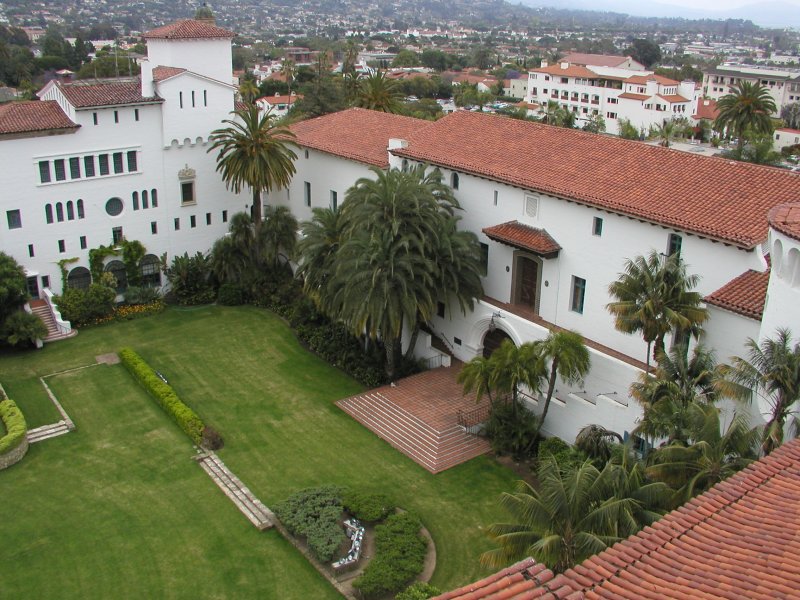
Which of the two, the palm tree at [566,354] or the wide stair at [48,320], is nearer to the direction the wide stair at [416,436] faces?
the wide stair

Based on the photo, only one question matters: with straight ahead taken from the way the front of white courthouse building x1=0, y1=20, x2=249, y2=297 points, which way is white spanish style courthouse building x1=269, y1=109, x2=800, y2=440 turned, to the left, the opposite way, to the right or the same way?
to the right

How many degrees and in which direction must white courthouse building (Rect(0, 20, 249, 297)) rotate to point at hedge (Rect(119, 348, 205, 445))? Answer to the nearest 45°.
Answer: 0° — it already faces it

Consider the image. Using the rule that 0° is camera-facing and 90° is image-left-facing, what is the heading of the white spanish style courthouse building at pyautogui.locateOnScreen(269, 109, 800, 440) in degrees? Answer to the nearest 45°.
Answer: approximately 45°

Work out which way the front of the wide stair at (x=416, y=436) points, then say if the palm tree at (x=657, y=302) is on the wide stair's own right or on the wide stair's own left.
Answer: on the wide stair's own left

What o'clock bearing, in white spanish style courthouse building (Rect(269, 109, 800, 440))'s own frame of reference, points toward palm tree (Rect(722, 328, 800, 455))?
The palm tree is roughly at 10 o'clock from the white spanish style courthouse building.

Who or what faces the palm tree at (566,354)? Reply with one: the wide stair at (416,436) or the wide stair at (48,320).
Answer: the wide stair at (48,320)
